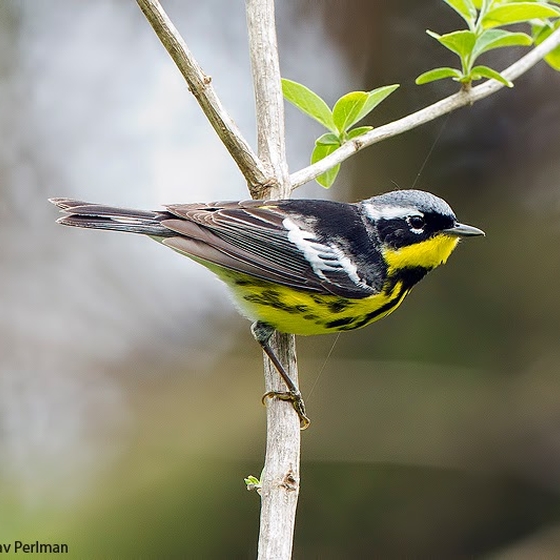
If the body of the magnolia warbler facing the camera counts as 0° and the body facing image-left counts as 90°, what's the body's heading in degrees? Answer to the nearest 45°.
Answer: approximately 270°

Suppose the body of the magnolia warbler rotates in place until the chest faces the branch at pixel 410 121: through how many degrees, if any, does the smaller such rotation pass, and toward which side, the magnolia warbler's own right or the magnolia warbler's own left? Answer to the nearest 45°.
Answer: approximately 45° to the magnolia warbler's own right
